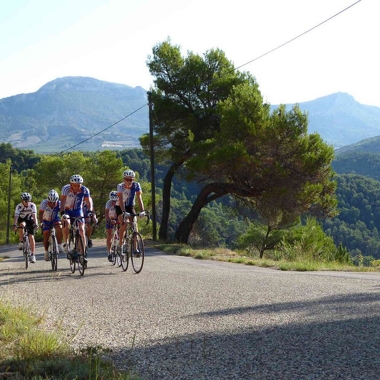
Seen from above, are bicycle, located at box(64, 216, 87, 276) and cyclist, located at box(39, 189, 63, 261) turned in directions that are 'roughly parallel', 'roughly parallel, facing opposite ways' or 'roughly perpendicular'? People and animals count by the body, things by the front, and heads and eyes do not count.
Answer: roughly parallel

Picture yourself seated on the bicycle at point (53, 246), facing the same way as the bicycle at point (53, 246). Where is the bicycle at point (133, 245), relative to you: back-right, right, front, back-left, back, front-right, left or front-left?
front-left

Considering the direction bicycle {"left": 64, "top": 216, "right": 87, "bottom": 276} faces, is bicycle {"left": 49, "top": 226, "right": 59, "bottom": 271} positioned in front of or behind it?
behind

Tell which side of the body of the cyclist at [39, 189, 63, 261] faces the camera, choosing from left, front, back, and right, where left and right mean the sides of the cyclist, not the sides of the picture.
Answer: front

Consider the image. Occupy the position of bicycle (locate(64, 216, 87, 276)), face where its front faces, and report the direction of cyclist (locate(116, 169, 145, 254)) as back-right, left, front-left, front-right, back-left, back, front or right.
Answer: left

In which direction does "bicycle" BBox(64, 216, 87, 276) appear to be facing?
toward the camera

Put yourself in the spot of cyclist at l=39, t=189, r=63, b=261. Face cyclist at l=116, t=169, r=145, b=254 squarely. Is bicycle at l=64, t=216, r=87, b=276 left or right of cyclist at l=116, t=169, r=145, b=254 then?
right

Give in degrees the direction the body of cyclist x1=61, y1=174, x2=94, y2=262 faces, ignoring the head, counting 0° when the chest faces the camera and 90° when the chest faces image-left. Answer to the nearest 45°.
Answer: approximately 0°

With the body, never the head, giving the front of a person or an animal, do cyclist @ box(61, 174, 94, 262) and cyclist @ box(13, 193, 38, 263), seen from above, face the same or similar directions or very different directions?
same or similar directions
